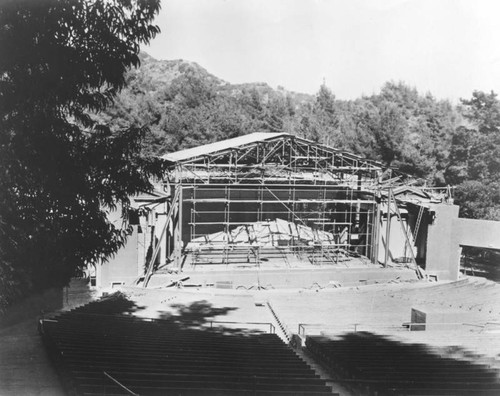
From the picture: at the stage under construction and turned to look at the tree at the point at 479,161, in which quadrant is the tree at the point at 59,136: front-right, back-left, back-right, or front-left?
back-right

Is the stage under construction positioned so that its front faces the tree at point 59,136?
yes

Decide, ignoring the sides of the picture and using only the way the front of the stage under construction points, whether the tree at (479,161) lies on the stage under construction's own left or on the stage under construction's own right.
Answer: on the stage under construction's own left

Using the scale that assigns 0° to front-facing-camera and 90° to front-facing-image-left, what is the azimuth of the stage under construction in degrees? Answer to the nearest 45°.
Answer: approximately 0°
